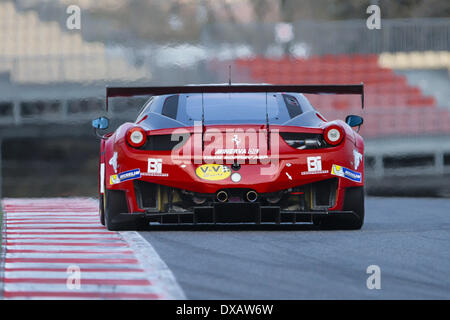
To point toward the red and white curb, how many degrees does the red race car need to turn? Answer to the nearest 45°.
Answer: approximately 135° to its left

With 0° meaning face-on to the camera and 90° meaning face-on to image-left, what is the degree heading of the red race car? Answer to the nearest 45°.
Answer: approximately 180°
